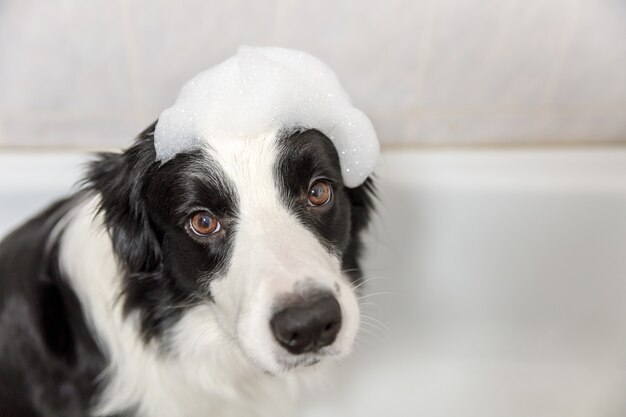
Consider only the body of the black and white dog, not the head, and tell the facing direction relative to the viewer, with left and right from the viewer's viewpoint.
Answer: facing the viewer and to the right of the viewer
